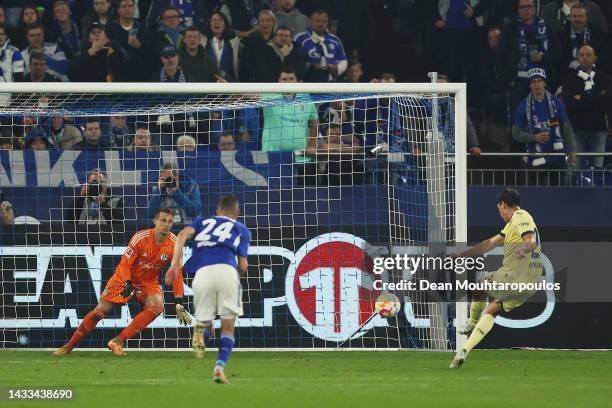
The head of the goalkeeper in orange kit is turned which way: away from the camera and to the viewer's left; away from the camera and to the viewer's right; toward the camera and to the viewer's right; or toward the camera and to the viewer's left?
toward the camera and to the viewer's right

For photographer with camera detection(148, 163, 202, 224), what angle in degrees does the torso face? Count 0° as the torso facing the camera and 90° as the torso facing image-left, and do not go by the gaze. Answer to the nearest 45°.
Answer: approximately 0°

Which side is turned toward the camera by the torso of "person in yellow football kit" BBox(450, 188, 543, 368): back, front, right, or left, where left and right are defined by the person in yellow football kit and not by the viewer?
left

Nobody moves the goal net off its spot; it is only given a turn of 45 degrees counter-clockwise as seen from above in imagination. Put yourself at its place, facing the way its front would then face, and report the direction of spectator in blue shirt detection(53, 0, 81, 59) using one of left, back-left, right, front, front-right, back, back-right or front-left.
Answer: back
